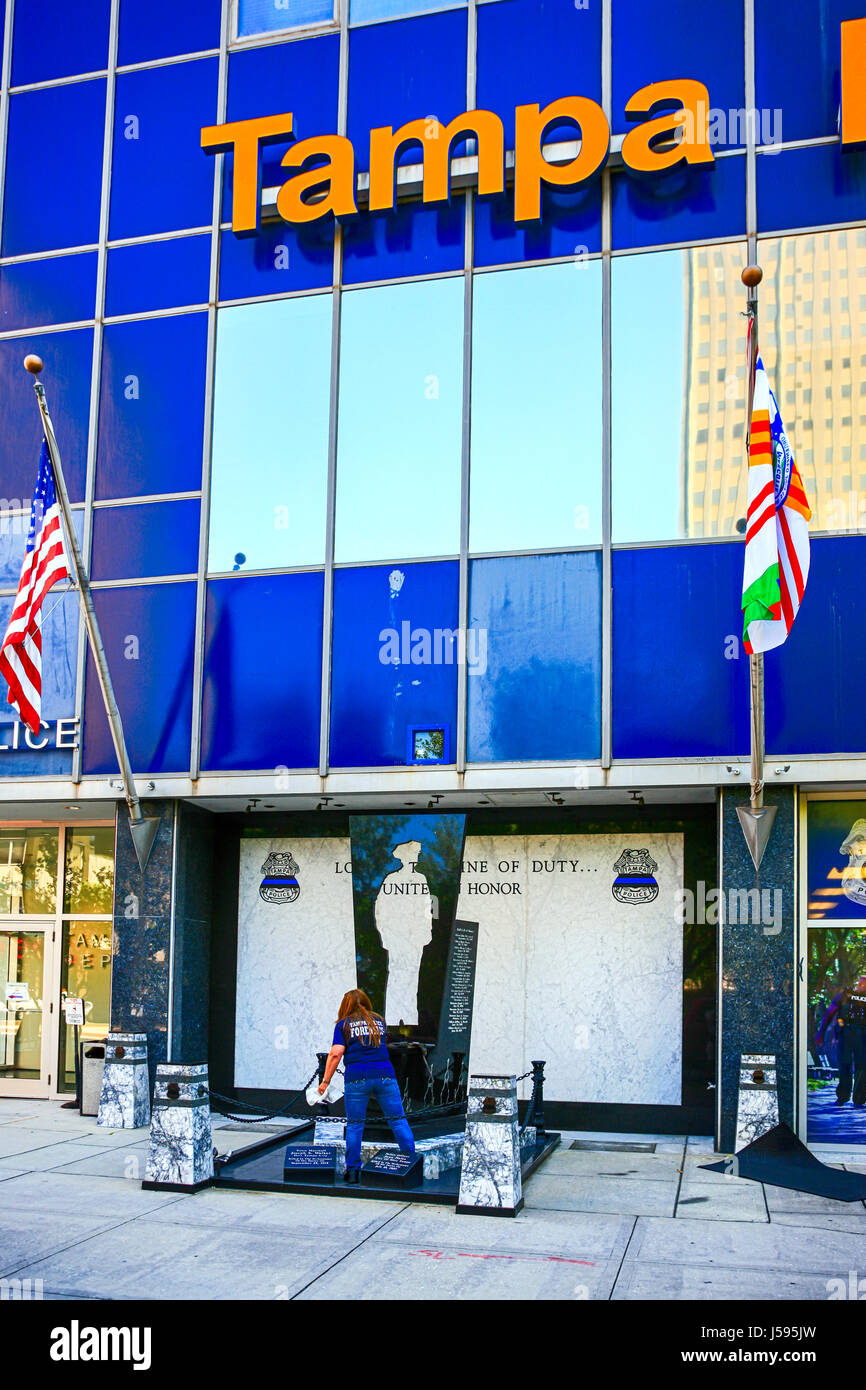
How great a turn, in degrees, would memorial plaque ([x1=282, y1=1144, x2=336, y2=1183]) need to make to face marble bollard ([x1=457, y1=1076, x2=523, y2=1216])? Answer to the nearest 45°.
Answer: approximately 45° to its left

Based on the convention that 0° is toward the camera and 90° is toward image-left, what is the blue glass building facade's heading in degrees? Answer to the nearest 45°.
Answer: approximately 0°

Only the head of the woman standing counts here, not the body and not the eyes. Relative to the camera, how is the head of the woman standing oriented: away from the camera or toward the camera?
away from the camera

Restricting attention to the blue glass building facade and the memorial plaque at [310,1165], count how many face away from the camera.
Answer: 0

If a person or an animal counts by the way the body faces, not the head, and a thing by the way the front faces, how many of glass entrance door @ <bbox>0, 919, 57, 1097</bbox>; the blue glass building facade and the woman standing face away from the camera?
1

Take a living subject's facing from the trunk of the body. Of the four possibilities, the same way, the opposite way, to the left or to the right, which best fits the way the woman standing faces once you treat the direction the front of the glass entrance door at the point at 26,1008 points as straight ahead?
the opposite way

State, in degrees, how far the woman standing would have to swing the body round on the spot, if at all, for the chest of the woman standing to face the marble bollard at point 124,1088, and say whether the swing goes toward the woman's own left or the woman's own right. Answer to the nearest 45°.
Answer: approximately 45° to the woman's own left

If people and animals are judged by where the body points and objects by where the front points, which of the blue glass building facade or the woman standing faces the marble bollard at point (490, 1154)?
the blue glass building facade

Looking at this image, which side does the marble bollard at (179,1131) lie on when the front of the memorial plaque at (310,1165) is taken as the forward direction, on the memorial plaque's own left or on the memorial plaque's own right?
on the memorial plaque's own right

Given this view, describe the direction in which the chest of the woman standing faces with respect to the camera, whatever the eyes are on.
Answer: away from the camera
